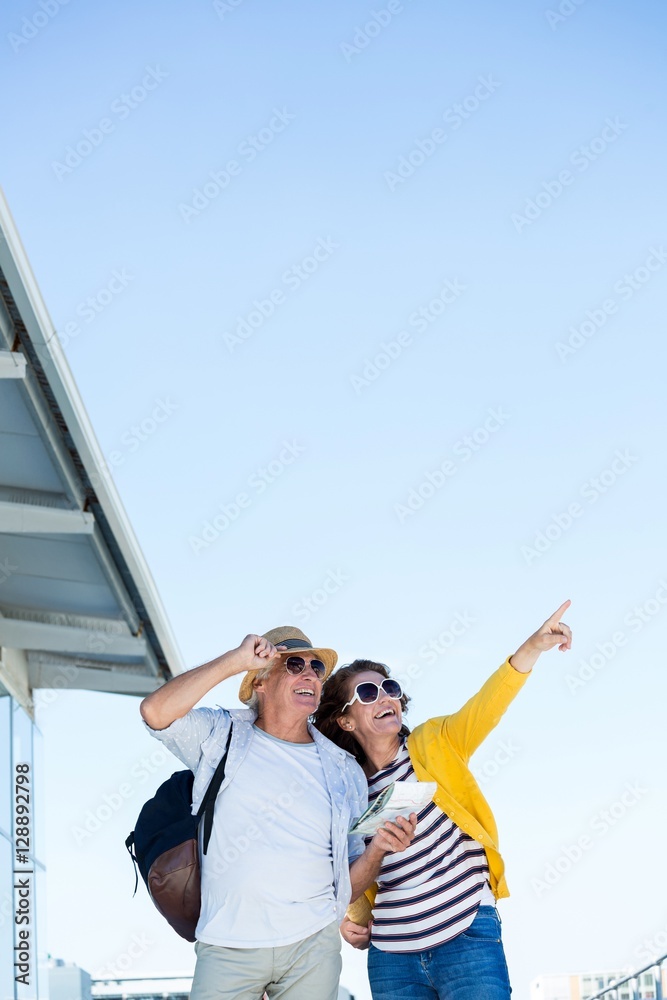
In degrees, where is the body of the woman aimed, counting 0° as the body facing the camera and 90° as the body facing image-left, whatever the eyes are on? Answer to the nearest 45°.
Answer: approximately 0°

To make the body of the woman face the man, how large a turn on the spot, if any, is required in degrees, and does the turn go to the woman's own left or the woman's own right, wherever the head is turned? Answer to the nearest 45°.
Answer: approximately 45° to the woman's own right

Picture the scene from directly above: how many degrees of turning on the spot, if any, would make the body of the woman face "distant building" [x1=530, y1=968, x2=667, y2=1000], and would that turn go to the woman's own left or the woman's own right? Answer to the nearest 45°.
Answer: approximately 180°

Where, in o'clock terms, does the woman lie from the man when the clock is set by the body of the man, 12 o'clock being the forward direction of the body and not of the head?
The woman is roughly at 9 o'clock from the man.

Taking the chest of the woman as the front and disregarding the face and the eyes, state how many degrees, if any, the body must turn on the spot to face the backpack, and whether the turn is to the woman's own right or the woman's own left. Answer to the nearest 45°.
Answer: approximately 45° to the woman's own right

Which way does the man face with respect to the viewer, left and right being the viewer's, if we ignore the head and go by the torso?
facing the viewer and to the right of the viewer

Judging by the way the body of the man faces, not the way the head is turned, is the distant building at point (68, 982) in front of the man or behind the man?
behind

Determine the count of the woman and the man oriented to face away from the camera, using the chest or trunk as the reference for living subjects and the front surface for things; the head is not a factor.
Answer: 0

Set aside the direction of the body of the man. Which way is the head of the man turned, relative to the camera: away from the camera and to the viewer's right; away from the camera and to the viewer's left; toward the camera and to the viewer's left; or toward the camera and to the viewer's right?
toward the camera and to the viewer's right
